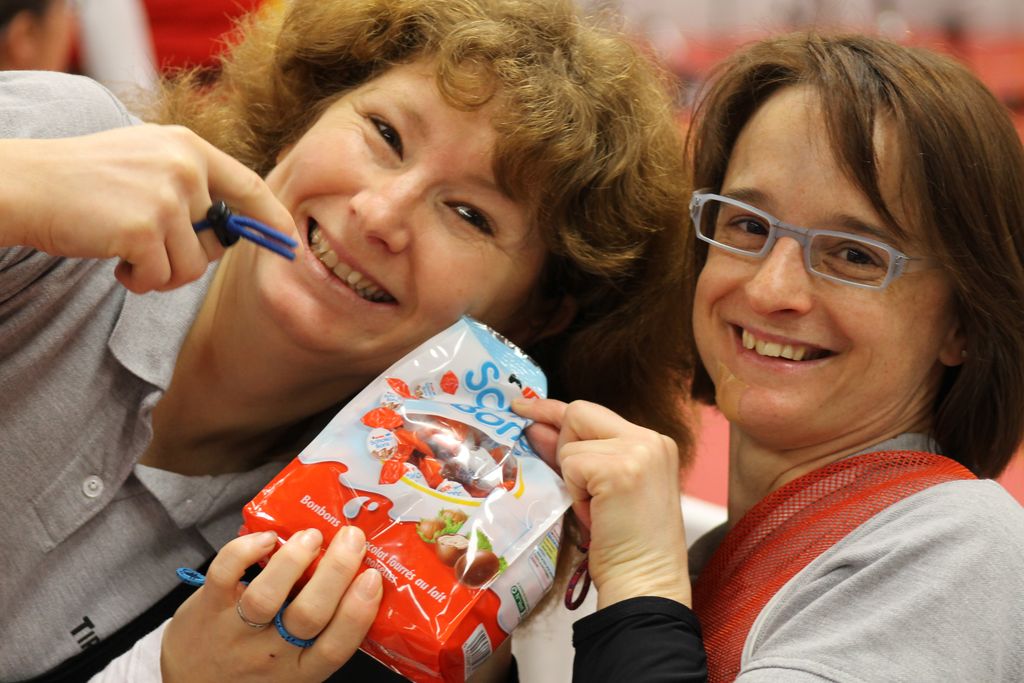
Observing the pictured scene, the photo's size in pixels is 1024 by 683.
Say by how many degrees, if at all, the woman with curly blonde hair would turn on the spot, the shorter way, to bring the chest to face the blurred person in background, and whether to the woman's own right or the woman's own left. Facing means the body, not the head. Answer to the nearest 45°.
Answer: approximately 135° to the woman's own right

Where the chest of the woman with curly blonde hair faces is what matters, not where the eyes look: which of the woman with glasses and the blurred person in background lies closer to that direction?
the woman with glasses

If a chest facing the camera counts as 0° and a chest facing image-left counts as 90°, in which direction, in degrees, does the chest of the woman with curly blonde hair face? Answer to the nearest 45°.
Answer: approximately 0°

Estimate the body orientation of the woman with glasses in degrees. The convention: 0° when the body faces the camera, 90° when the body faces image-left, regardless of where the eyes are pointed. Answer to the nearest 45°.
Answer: approximately 45°

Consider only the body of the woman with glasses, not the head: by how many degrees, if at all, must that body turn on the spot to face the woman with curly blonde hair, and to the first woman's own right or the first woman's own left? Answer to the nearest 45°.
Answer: approximately 45° to the first woman's own right

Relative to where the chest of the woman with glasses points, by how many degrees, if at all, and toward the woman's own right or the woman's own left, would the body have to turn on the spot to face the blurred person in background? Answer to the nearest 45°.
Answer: approximately 90° to the woman's own right

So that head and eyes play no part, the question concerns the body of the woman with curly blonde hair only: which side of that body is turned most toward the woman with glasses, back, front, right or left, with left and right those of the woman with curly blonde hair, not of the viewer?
left
